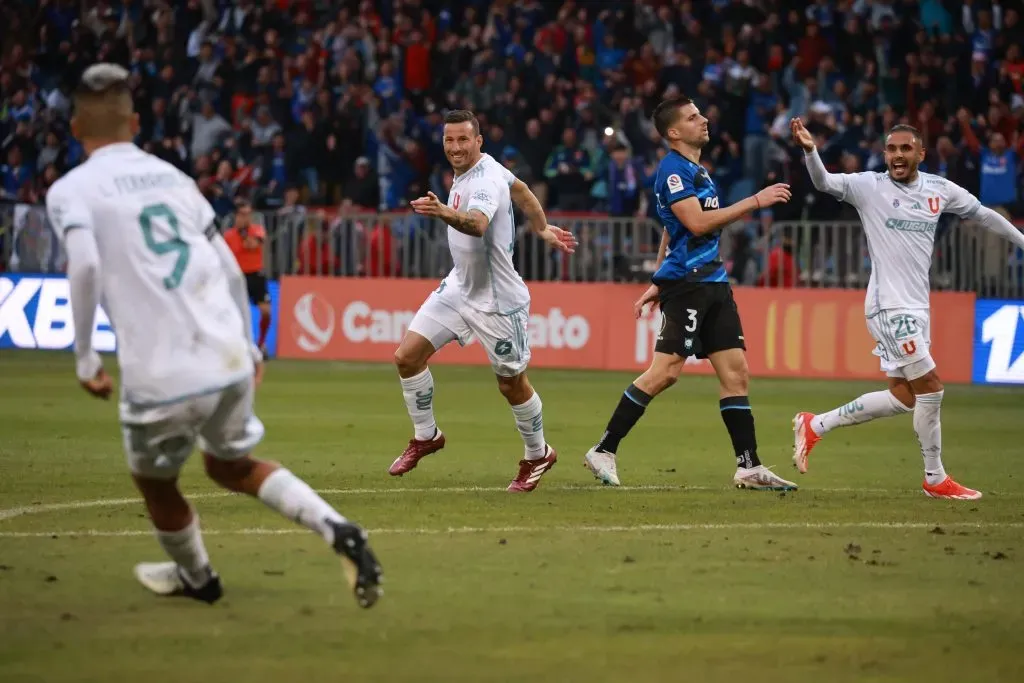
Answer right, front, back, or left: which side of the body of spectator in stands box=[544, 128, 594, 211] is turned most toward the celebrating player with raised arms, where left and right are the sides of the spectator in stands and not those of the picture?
front

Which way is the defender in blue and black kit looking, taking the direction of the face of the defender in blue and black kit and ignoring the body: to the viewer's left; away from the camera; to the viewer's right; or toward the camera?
to the viewer's right

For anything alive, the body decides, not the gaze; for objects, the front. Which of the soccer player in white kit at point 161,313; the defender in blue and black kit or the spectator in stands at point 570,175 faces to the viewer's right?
the defender in blue and black kit

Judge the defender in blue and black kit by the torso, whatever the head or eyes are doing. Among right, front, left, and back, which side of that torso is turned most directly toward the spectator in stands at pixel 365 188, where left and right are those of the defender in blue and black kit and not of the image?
left

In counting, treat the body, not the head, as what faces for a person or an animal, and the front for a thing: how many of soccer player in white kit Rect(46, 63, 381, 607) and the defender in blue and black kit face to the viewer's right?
1

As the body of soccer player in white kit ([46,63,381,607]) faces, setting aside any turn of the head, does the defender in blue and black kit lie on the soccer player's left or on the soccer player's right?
on the soccer player's right

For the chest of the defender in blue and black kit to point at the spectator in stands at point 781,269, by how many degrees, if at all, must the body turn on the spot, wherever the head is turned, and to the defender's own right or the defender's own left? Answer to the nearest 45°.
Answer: approximately 90° to the defender's own left

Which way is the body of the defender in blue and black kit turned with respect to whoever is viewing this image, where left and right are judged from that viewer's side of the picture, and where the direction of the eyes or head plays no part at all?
facing to the right of the viewer

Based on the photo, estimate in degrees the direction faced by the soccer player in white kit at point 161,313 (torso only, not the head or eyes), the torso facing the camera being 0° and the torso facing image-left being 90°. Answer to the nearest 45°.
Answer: approximately 135°

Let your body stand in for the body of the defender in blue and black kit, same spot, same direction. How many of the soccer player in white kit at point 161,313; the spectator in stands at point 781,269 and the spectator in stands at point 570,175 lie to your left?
2
